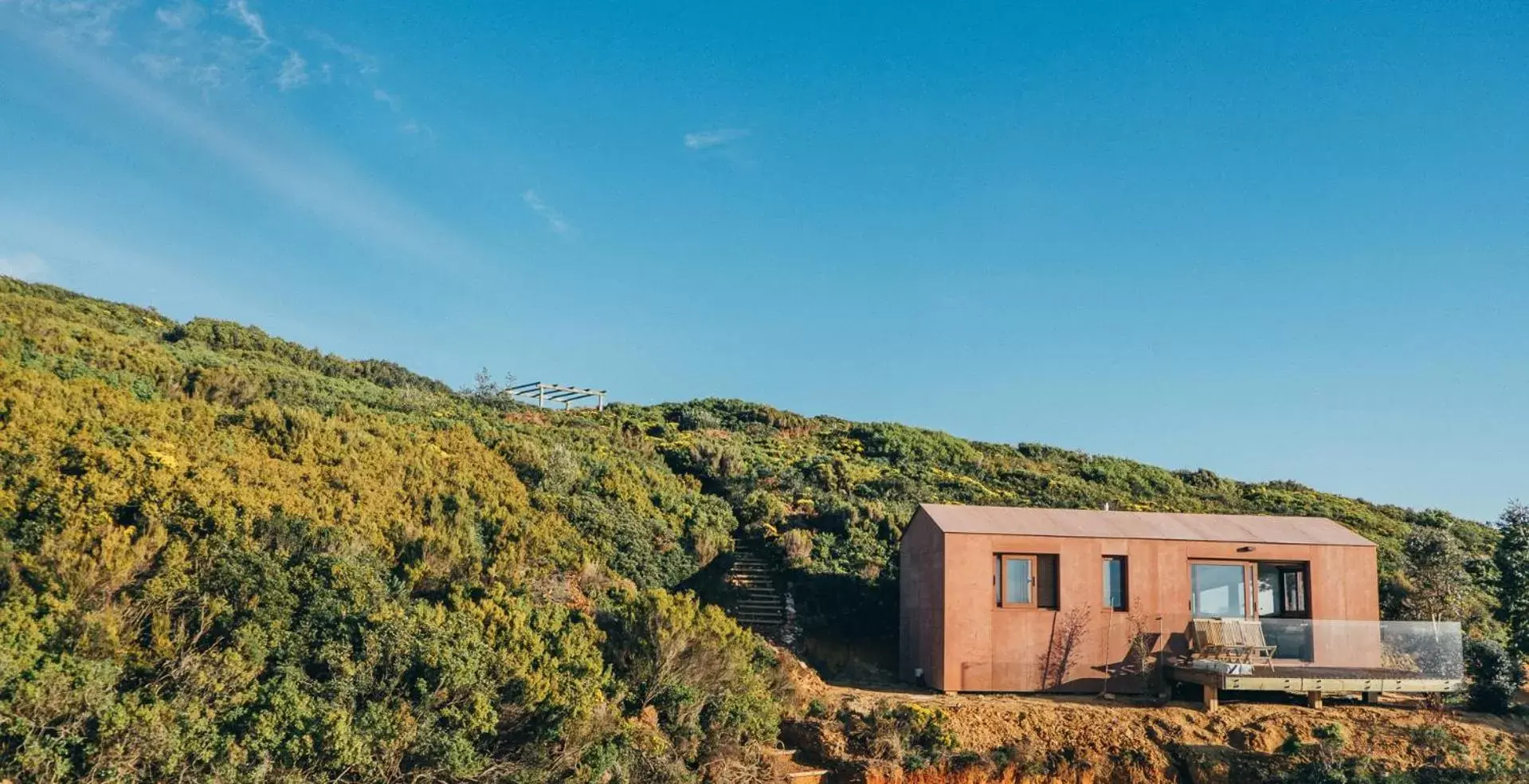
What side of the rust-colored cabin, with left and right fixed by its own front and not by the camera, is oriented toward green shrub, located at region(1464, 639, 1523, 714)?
left

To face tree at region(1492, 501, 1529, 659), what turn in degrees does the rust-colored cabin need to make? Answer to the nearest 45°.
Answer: approximately 135° to its left

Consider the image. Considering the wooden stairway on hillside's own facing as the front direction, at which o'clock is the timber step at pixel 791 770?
The timber step is roughly at 12 o'clock from the wooden stairway on hillside.

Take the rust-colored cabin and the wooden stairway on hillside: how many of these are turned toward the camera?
2

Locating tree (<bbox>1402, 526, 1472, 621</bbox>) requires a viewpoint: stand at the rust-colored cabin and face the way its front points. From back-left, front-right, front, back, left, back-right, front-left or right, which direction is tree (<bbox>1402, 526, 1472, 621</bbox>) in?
back-left

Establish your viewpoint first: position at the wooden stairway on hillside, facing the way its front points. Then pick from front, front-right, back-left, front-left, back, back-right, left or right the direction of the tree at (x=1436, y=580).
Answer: left

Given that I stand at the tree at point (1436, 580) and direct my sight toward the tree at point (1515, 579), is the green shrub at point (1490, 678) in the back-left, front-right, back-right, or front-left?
front-right

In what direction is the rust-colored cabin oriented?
toward the camera

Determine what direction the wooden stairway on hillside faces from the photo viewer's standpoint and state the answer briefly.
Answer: facing the viewer
